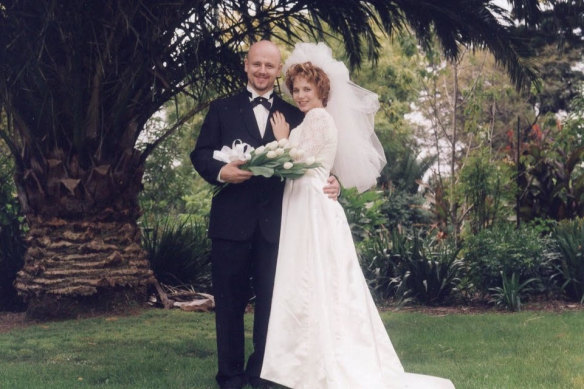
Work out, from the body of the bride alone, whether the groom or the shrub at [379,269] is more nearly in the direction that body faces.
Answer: the groom

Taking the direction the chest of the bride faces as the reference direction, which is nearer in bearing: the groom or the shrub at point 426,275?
the groom
